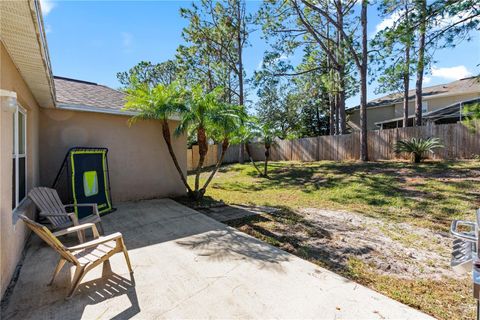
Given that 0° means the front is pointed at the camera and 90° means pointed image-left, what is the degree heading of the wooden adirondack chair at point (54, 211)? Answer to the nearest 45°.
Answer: approximately 315°

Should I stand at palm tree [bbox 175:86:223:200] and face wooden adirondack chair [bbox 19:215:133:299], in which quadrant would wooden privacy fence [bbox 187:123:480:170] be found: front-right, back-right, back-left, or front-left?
back-left

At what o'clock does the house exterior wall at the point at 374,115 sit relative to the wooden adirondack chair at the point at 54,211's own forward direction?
The house exterior wall is roughly at 10 o'clock from the wooden adirondack chair.

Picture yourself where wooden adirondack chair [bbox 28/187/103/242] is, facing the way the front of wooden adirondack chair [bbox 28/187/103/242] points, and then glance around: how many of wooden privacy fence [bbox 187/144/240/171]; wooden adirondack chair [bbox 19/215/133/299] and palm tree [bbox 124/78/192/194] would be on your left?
2

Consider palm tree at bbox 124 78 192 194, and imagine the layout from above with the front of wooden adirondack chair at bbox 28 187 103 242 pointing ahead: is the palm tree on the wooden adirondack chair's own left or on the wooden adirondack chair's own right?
on the wooden adirondack chair's own left

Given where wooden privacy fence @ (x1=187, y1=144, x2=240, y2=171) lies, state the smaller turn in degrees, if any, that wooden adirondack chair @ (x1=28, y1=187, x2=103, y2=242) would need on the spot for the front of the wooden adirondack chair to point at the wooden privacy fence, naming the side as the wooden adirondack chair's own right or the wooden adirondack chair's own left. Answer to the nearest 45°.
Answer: approximately 90° to the wooden adirondack chair's own left

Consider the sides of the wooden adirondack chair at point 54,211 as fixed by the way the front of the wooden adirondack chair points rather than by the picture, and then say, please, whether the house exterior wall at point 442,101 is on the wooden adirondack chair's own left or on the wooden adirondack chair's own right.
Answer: on the wooden adirondack chair's own left

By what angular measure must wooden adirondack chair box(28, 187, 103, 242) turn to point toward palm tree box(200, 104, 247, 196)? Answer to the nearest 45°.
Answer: approximately 45° to its left

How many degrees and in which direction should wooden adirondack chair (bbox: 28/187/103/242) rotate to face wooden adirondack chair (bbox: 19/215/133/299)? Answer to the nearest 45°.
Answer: approximately 45° to its right
